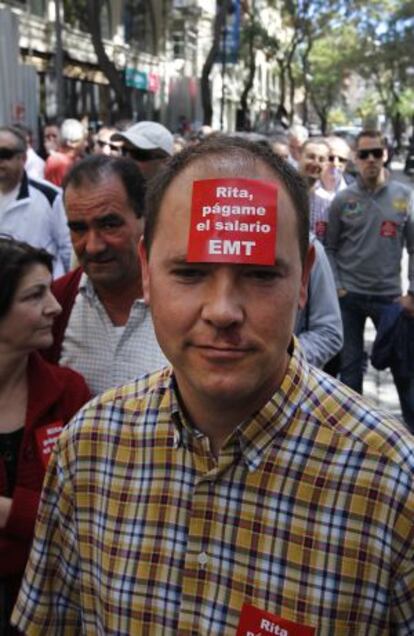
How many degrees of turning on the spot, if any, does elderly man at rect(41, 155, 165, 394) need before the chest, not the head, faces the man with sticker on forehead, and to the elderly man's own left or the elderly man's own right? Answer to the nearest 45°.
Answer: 0° — they already face them

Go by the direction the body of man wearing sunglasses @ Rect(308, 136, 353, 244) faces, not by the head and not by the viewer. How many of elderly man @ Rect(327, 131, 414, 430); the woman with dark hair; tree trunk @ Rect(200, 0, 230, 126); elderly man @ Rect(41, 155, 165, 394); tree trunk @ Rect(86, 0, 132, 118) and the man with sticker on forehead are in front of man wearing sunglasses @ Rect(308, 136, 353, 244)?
4

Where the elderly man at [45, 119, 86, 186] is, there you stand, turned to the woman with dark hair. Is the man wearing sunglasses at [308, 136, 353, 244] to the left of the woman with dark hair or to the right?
left

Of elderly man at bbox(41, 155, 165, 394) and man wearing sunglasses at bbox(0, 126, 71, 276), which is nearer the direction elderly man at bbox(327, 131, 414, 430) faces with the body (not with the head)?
the elderly man

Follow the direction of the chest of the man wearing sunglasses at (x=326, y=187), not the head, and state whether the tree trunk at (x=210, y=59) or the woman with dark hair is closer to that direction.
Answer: the woman with dark hair
